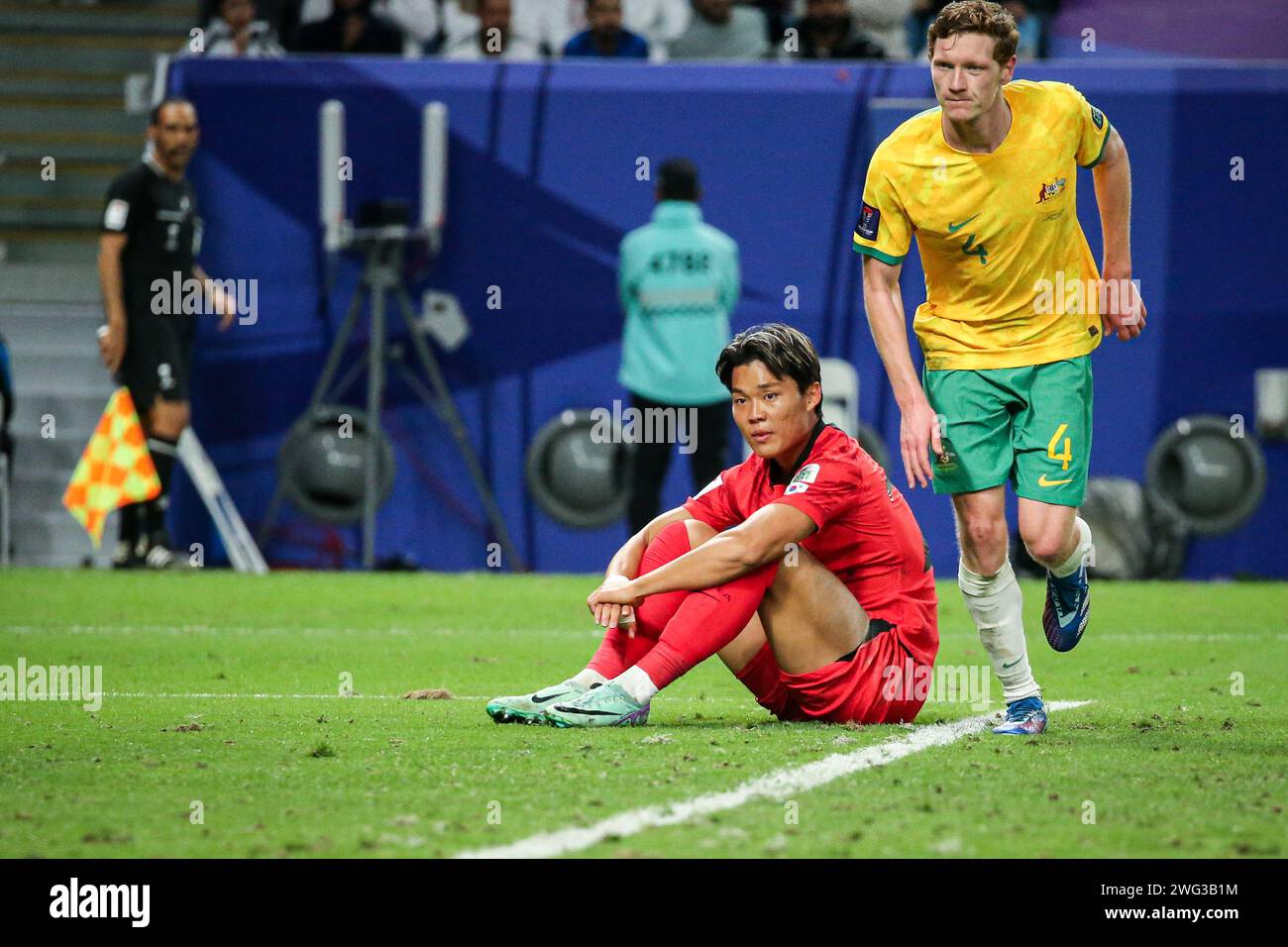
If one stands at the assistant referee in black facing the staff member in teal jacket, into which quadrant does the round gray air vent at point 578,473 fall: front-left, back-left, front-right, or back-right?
front-left

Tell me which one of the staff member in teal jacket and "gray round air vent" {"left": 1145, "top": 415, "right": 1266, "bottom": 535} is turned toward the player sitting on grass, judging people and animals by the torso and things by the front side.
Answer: the gray round air vent

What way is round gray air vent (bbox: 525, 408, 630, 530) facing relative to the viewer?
toward the camera

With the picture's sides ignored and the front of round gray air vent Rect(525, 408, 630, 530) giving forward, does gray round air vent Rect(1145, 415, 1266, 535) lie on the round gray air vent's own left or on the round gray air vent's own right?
on the round gray air vent's own left

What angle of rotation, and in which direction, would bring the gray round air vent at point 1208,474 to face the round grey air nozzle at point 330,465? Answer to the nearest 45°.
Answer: approximately 90° to its right

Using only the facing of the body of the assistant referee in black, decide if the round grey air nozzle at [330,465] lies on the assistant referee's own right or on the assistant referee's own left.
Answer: on the assistant referee's own left

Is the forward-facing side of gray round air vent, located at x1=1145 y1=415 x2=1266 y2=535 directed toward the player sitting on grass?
yes

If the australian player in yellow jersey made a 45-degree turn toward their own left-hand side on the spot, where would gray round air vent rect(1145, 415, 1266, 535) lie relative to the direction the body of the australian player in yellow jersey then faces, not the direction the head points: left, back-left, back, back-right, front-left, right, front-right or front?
back-left

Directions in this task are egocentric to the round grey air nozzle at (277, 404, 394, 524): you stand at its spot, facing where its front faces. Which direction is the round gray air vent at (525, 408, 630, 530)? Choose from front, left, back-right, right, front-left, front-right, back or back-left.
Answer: left

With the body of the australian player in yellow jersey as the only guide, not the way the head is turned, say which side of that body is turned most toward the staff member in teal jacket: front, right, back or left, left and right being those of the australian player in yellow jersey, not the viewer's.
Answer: back

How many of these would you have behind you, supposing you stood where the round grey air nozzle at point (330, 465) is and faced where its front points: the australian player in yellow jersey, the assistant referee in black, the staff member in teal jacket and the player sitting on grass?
0

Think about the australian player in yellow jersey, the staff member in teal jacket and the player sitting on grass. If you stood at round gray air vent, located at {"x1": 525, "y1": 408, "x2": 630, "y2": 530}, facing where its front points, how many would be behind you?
0

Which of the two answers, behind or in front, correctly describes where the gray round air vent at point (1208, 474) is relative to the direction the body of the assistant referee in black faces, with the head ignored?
in front

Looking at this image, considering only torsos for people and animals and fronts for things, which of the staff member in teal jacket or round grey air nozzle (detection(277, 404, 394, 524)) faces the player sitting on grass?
the round grey air nozzle

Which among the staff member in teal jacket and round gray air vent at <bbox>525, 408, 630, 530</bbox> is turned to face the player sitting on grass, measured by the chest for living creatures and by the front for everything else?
the round gray air vent

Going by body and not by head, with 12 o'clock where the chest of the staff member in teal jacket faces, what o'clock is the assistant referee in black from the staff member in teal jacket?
The assistant referee in black is roughly at 9 o'clock from the staff member in teal jacket.

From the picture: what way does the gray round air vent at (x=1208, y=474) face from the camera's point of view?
toward the camera

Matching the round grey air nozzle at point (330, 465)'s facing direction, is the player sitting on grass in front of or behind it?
in front

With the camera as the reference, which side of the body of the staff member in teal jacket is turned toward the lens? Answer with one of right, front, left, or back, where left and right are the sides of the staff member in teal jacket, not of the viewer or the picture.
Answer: back

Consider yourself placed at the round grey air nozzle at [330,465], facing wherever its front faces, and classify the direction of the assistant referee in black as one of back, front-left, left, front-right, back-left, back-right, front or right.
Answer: front-right
